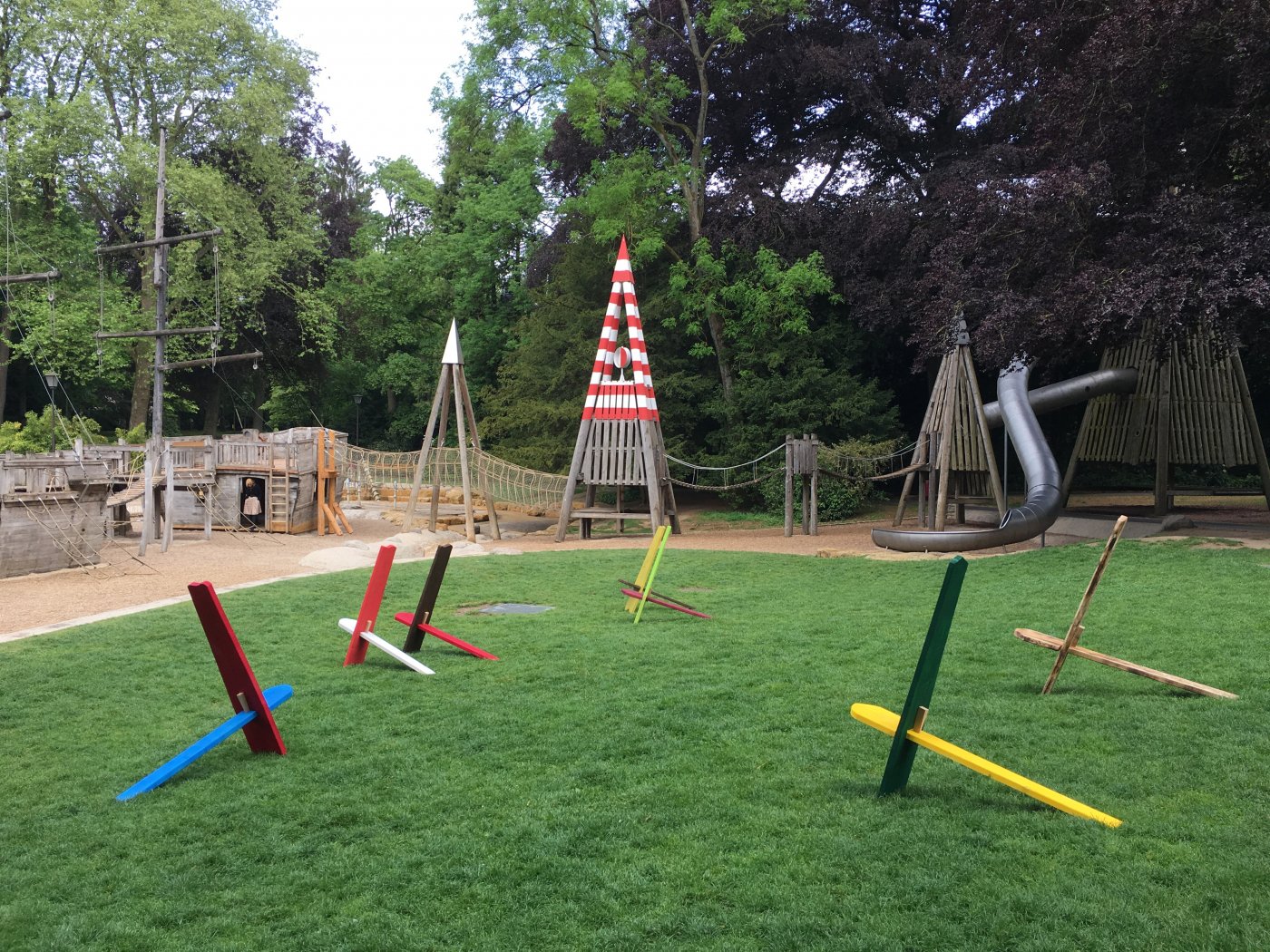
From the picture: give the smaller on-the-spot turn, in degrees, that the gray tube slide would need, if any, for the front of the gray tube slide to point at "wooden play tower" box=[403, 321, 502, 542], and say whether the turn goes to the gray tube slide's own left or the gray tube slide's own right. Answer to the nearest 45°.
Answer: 0° — it already faces it

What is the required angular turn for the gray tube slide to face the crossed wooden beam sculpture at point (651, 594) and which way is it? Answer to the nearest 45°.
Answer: approximately 45° to its left

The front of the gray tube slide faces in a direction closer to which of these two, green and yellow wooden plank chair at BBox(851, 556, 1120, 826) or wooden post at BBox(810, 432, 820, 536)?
the wooden post

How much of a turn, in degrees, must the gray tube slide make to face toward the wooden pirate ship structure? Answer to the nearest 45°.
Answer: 0° — it already faces it

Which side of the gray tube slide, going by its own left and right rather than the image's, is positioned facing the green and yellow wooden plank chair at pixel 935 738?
left

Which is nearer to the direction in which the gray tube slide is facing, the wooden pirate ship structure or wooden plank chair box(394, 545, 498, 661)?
the wooden pirate ship structure

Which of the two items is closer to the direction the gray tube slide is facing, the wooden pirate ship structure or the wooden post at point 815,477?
the wooden pirate ship structure

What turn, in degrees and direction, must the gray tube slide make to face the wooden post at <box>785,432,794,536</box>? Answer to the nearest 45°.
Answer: approximately 45° to its right

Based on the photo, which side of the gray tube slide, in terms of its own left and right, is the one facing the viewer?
left
